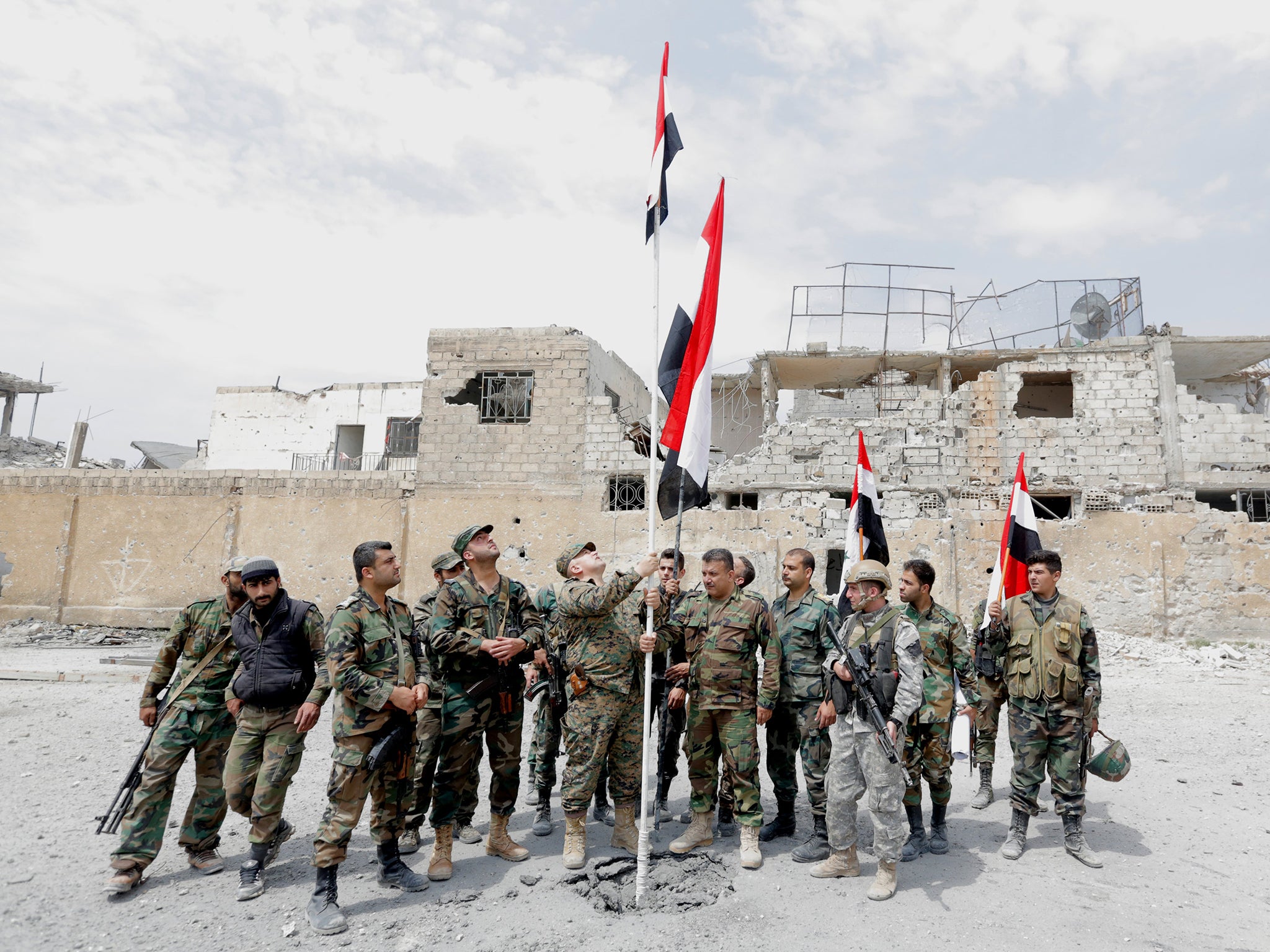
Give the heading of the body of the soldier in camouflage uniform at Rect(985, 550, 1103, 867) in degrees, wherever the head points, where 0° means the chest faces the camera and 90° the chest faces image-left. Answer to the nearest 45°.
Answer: approximately 0°

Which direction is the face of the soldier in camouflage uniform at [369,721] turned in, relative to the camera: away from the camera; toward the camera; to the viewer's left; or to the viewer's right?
to the viewer's right

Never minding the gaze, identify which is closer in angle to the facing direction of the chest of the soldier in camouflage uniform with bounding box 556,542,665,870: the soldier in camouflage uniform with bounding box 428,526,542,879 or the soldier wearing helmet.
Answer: the soldier wearing helmet

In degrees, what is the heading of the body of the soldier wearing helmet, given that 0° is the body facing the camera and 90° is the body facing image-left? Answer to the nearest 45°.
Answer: approximately 45°

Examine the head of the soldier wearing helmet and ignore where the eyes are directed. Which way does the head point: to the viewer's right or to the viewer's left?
to the viewer's left
